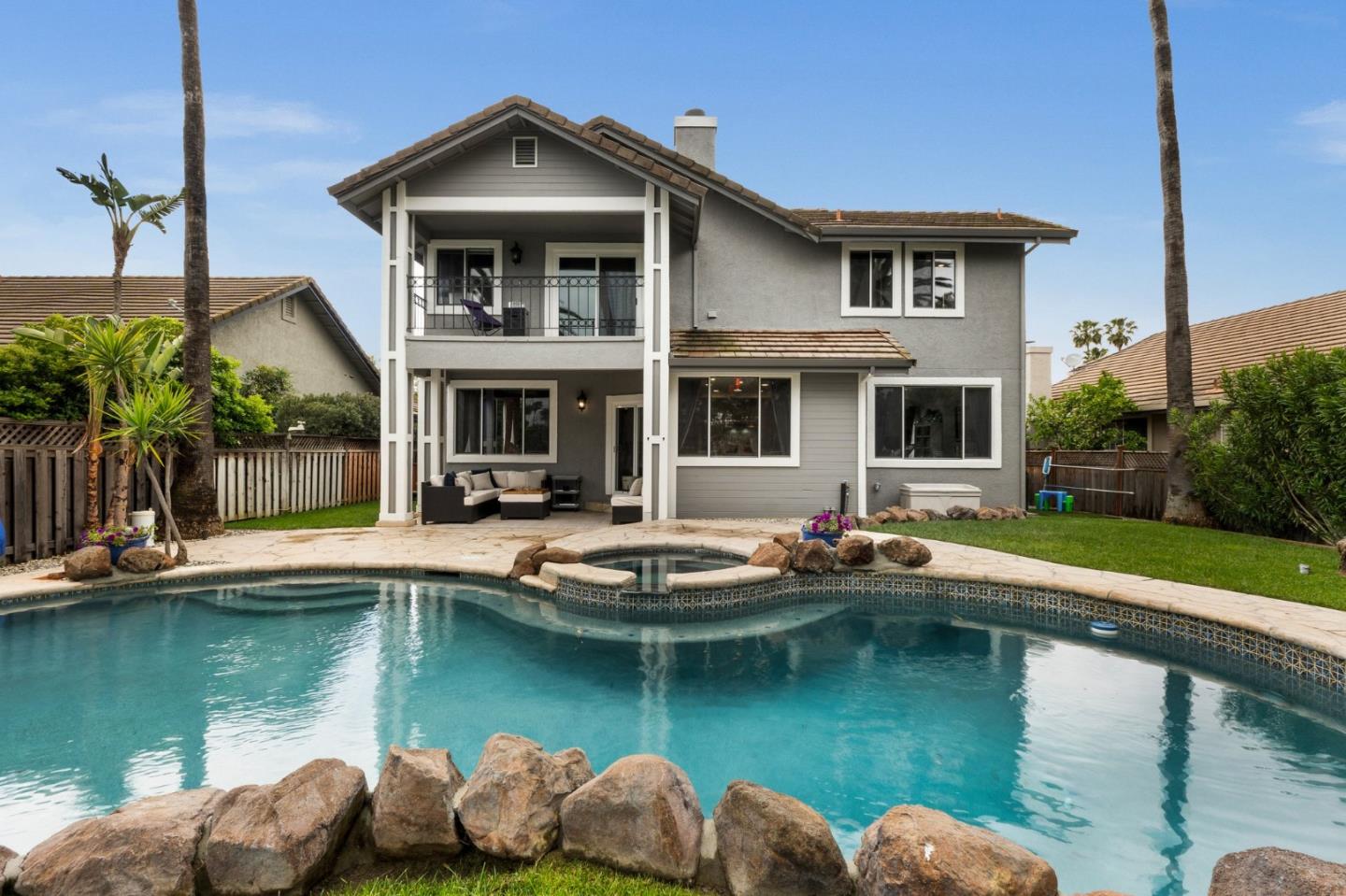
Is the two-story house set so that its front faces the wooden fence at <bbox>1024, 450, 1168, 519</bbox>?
no
